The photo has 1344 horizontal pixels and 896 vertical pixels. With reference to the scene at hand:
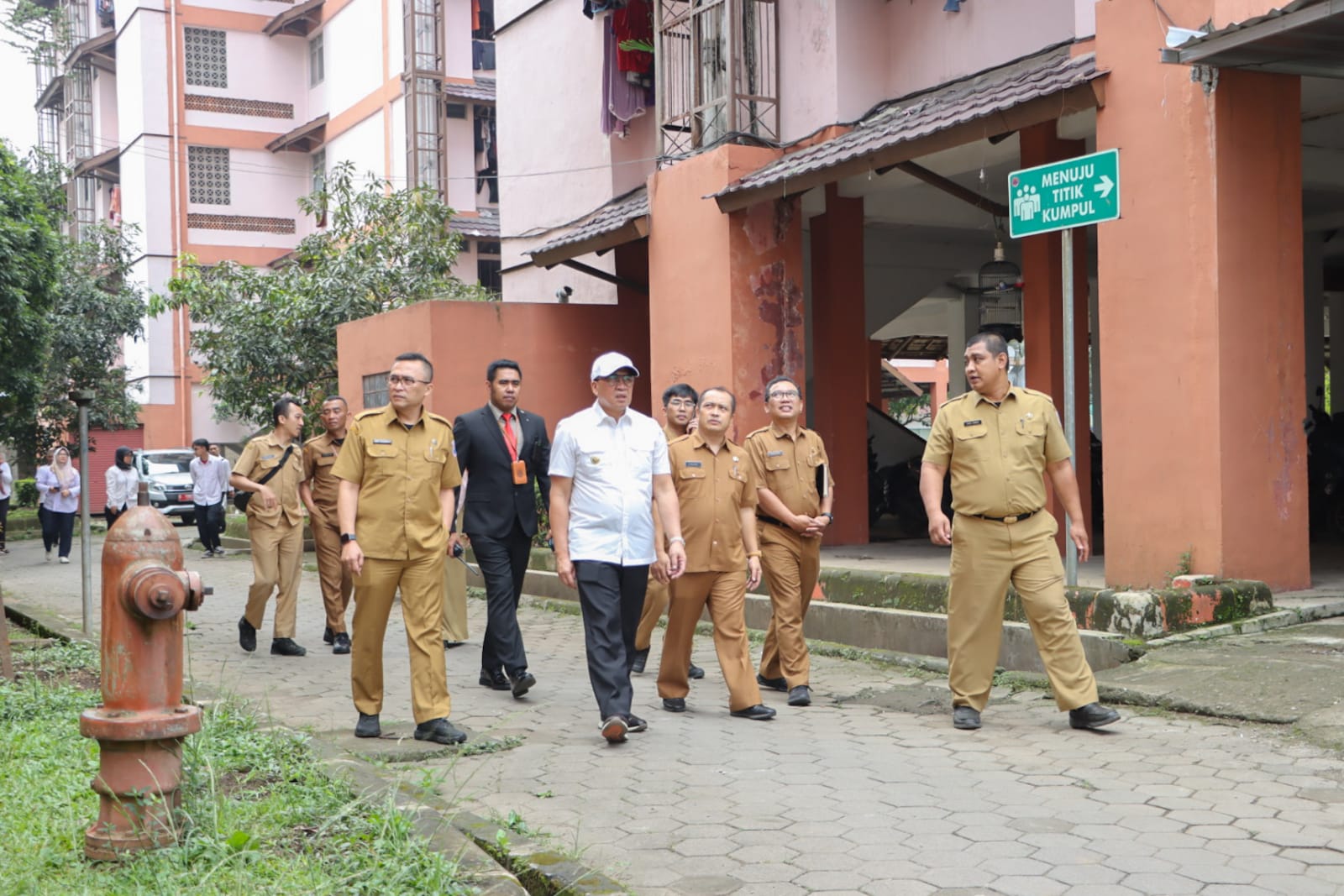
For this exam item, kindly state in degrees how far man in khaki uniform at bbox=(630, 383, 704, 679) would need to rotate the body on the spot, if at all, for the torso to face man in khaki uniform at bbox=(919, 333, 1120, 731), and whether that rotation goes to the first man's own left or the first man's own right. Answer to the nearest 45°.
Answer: approximately 45° to the first man's own left

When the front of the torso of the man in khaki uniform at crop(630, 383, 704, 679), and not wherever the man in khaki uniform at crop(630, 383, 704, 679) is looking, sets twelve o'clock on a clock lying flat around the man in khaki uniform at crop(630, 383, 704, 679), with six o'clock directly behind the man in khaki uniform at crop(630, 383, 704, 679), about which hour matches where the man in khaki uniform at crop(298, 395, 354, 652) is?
the man in khaki uniform at crop(298, 395, 354, 652) is roughly at 4 o'clock from the man in khaki uniform at crop(630, 383, 704, 679).

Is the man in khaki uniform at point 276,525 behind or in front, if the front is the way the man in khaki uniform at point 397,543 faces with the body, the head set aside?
behind

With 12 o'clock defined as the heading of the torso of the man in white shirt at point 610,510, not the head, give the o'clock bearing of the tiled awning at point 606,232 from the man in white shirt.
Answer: The tiled awning is roughly at 6 o'clock from the man in white shirt.

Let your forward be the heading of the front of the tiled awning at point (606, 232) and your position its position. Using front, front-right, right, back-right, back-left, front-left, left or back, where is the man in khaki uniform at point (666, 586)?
front-left

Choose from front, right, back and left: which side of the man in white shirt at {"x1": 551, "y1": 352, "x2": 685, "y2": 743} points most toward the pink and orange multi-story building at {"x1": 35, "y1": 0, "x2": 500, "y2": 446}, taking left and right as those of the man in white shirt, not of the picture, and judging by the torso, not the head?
back

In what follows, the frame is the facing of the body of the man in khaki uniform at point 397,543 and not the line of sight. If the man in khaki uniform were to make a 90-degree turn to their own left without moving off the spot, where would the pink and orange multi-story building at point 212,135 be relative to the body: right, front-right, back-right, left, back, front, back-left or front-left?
left

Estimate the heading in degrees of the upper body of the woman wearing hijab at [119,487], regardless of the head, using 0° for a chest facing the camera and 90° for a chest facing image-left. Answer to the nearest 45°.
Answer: approximately 315°

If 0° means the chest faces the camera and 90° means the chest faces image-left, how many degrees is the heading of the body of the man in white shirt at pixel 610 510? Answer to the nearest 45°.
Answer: approximately 0°
